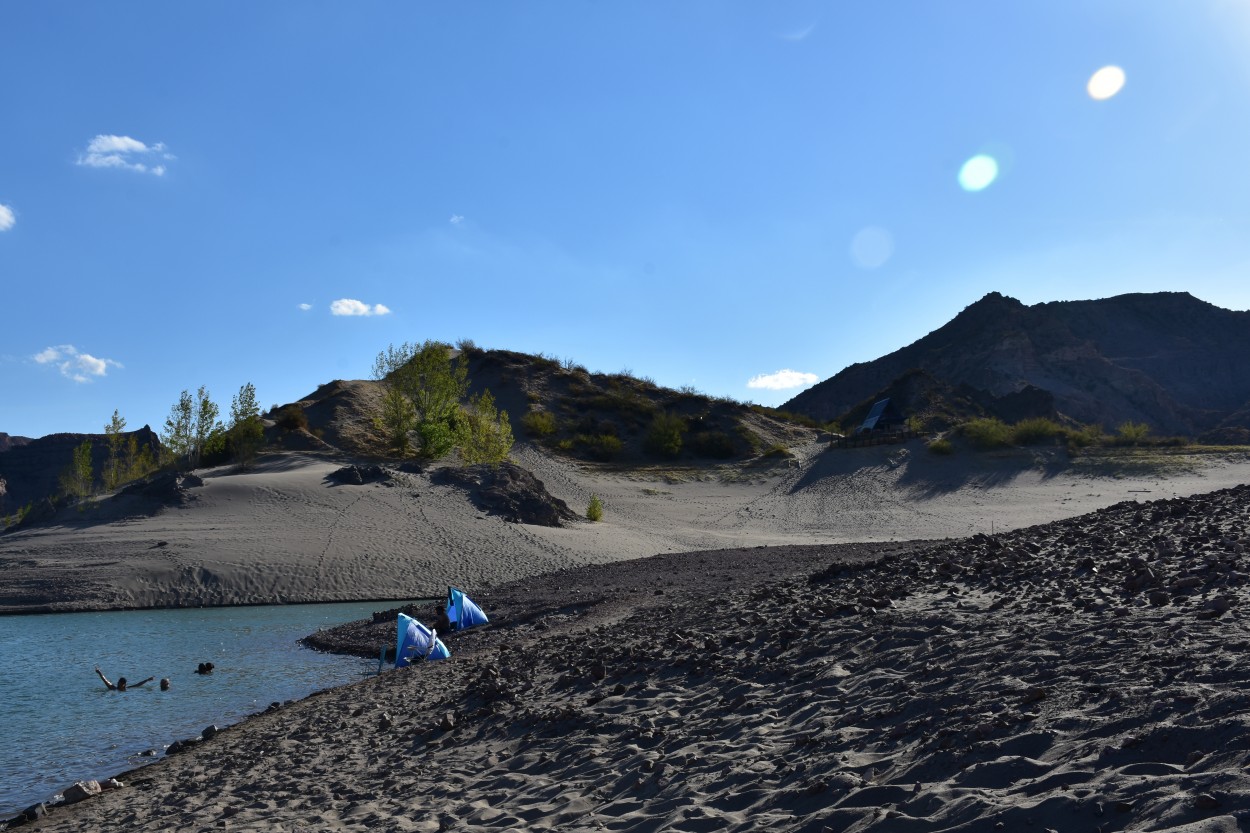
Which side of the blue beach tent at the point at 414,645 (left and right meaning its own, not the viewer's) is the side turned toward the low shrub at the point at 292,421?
right

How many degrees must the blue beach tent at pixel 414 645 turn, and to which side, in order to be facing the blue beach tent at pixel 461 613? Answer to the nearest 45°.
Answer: approximately 90° to its right

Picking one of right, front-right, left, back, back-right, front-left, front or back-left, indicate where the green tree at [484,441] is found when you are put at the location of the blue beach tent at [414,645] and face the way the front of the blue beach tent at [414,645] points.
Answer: right

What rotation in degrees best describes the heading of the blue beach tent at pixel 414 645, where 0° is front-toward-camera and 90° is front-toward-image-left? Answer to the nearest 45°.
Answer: approximately 90°

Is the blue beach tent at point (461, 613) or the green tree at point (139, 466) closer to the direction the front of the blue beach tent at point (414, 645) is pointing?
the green tree

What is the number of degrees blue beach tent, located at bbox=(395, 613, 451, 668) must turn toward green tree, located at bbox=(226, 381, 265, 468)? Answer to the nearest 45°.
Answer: approximately 90° to its right

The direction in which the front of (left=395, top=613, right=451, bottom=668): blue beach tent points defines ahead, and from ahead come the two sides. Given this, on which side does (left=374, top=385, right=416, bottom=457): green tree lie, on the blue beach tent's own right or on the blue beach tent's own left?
on the blue beach tent's own right

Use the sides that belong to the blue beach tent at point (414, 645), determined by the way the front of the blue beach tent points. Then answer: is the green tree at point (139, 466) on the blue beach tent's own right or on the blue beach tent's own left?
on the blue beach tent's own right
